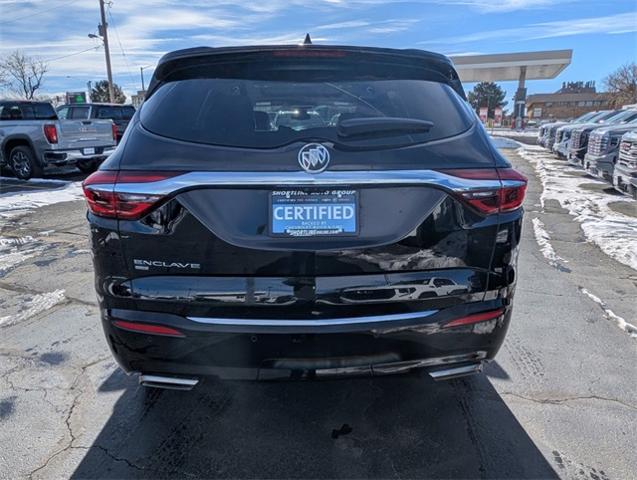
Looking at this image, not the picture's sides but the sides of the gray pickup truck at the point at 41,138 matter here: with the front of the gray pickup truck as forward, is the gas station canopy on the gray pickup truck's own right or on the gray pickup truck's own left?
on the gray pickup truck's own right

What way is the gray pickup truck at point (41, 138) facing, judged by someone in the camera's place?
facing away from the viewer and to the left of the viewer

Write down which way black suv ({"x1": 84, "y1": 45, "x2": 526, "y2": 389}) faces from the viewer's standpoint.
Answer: facing away from the viewer

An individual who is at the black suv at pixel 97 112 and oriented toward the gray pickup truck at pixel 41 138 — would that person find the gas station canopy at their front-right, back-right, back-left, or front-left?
back-left

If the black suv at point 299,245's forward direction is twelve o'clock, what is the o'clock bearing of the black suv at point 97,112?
the black suv at point 97,112 is roughly at 11 o'clock from the black suv at point 299,245.

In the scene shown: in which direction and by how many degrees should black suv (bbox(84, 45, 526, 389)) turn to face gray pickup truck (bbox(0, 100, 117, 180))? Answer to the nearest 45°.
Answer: approximately 45° to its left

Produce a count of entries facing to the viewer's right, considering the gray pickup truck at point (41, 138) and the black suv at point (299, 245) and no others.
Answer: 0

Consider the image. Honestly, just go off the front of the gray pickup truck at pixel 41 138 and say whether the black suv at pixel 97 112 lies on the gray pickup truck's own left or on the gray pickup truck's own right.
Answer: on the gray pickup truck's own right

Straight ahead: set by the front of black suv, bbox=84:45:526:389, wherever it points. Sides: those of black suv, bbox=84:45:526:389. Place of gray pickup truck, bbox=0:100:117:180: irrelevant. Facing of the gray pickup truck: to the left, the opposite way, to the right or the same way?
to the left
